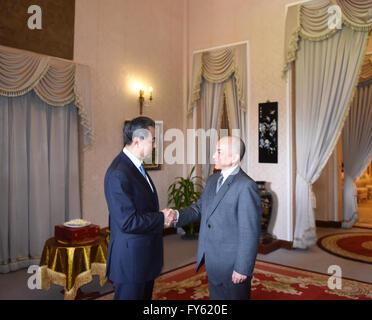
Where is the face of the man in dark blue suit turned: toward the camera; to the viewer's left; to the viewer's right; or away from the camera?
to the viewer's right

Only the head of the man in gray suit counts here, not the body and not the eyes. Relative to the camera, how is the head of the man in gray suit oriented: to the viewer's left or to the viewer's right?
to the viewer's left

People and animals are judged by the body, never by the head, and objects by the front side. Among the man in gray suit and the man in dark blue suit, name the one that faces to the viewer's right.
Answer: the man in dark blue suit

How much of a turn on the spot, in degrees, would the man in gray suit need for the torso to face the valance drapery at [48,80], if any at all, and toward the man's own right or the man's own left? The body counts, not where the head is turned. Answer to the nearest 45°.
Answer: approximately 90° to the man's own right

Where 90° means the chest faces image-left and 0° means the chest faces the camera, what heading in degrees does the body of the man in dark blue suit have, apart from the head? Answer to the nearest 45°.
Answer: approximately 270°

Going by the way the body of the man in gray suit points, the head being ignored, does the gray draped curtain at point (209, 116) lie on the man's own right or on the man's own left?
on the man's own right

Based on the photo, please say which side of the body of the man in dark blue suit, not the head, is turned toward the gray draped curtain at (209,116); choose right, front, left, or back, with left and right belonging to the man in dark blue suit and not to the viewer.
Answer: left

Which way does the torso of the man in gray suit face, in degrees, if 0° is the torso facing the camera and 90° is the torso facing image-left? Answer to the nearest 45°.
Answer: approximately 45°

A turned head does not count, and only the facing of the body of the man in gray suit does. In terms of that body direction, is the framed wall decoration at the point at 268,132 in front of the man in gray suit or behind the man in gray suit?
behind

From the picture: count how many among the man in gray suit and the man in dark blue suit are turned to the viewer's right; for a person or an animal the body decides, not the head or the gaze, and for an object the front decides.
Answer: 1

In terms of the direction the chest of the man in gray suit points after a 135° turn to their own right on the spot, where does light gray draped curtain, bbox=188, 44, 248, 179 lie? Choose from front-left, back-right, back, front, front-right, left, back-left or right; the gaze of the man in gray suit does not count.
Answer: front
